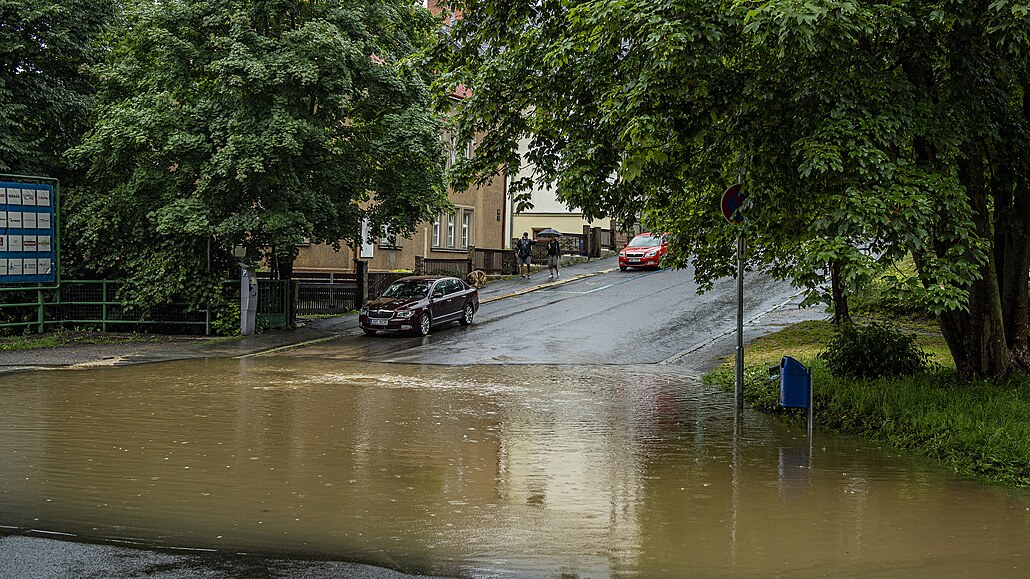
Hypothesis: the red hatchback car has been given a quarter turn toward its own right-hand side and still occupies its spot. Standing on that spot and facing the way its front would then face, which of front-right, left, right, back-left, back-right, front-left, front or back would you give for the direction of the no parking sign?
back-left

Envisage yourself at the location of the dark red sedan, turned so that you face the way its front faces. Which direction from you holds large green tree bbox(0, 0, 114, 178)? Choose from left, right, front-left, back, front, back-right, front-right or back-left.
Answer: front-right

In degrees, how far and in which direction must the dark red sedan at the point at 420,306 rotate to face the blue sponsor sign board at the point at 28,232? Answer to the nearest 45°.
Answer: approximately 45° to its right

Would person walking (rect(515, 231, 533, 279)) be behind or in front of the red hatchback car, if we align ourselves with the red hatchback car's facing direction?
in front

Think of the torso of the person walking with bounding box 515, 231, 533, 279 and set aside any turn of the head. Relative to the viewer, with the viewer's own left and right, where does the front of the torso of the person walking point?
facing the viewer

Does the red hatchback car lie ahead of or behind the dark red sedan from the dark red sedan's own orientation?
behind

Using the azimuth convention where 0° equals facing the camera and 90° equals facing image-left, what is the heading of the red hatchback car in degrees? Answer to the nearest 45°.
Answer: approximately 45°

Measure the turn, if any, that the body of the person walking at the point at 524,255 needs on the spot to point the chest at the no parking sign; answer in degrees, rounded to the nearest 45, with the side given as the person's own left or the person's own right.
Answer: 0° — they already face it

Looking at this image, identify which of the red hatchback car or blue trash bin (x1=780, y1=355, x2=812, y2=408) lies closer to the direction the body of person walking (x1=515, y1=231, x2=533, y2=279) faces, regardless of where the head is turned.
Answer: the blue trash bin

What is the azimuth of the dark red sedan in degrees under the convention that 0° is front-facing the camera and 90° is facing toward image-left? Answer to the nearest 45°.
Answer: approximately 45°

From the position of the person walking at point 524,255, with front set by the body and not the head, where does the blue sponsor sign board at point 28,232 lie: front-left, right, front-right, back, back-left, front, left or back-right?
front-right

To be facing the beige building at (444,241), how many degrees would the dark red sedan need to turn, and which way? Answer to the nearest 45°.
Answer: approximately 135° to its right
